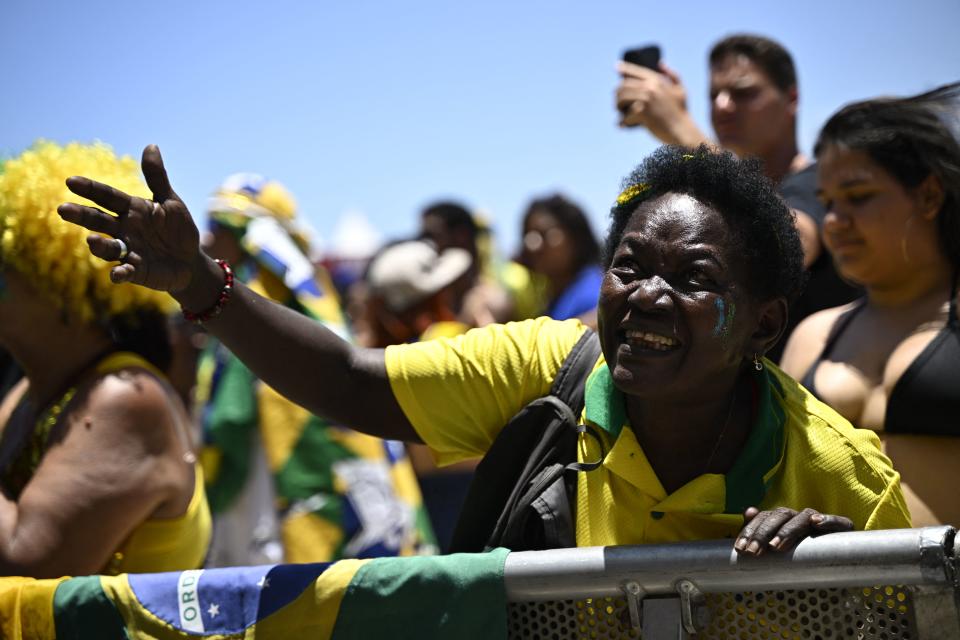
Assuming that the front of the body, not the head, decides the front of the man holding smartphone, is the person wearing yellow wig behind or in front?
in front

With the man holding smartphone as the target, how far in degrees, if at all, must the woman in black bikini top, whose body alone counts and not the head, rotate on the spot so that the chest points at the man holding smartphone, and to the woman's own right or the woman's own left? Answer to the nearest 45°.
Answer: approximately 135° to the woman's own right

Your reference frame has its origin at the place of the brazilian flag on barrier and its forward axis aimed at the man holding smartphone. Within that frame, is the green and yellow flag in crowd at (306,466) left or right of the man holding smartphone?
left

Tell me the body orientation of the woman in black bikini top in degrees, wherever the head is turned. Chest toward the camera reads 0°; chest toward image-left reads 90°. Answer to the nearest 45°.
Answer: approximately 45°

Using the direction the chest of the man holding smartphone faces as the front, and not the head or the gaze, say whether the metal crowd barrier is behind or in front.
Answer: in front

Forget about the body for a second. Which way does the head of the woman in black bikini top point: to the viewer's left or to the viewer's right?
to the viewer's left

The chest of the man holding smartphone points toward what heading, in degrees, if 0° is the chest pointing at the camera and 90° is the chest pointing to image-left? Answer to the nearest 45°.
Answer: approximately 45°

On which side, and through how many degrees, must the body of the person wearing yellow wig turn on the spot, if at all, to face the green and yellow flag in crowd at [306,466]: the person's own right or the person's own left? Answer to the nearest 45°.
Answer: approximately 135° to the person's own right

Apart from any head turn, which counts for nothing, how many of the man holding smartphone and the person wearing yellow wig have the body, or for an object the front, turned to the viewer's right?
0
